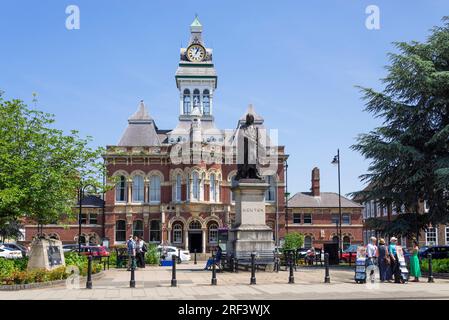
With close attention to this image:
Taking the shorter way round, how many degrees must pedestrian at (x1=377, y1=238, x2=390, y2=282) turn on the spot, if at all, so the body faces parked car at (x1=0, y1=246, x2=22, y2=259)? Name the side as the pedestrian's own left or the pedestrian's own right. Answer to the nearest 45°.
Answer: approximately 45° to the pedestrian's own left

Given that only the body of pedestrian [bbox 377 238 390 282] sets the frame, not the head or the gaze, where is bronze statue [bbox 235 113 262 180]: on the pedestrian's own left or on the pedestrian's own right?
on the pedestrian's own left
